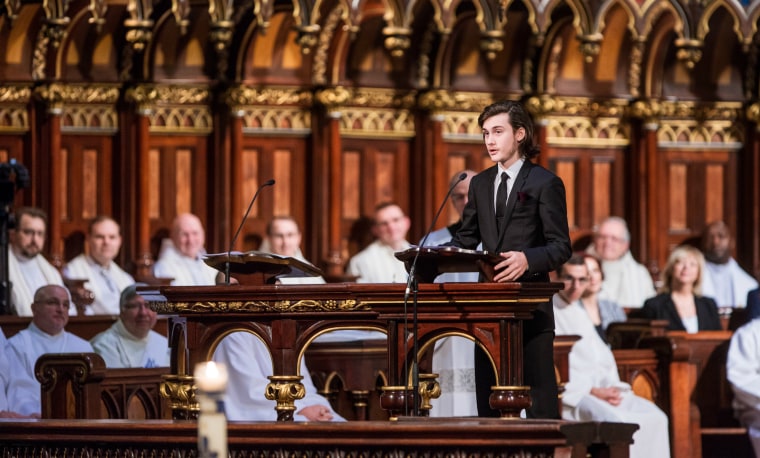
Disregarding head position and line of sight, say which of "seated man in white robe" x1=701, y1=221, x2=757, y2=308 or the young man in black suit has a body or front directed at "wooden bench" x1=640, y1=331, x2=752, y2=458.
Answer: the seated man in white robe

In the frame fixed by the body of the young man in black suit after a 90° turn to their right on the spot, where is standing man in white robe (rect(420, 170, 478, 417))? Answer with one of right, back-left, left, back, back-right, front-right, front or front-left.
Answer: front-right

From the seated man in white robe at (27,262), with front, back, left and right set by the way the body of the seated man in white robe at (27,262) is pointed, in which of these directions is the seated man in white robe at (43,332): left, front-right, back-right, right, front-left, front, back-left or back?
front-right

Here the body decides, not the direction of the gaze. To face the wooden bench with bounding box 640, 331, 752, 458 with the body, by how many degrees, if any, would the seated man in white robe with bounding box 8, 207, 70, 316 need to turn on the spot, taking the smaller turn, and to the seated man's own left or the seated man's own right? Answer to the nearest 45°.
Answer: approximately 45° to the seated man's own left

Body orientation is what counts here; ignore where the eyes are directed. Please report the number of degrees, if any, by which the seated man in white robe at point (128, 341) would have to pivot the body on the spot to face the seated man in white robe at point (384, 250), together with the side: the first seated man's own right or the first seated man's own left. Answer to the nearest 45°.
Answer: approximately 90° to the first seated man's own left

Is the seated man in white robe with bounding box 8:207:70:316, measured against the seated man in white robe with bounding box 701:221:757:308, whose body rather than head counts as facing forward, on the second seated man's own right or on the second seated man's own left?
on the second seated man's own right

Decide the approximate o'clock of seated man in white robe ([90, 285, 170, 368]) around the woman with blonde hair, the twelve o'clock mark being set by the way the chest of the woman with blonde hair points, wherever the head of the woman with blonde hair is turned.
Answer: The seated man in white robe is roughly at 2 o'clock from the woman with blonde hair.

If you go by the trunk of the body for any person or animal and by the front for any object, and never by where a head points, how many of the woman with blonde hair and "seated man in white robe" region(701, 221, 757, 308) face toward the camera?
2

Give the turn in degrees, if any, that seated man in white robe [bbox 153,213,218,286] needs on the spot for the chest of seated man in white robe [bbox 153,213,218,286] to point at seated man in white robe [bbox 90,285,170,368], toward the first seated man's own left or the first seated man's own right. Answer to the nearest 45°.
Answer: approximately 45° to the first seated man's own right
